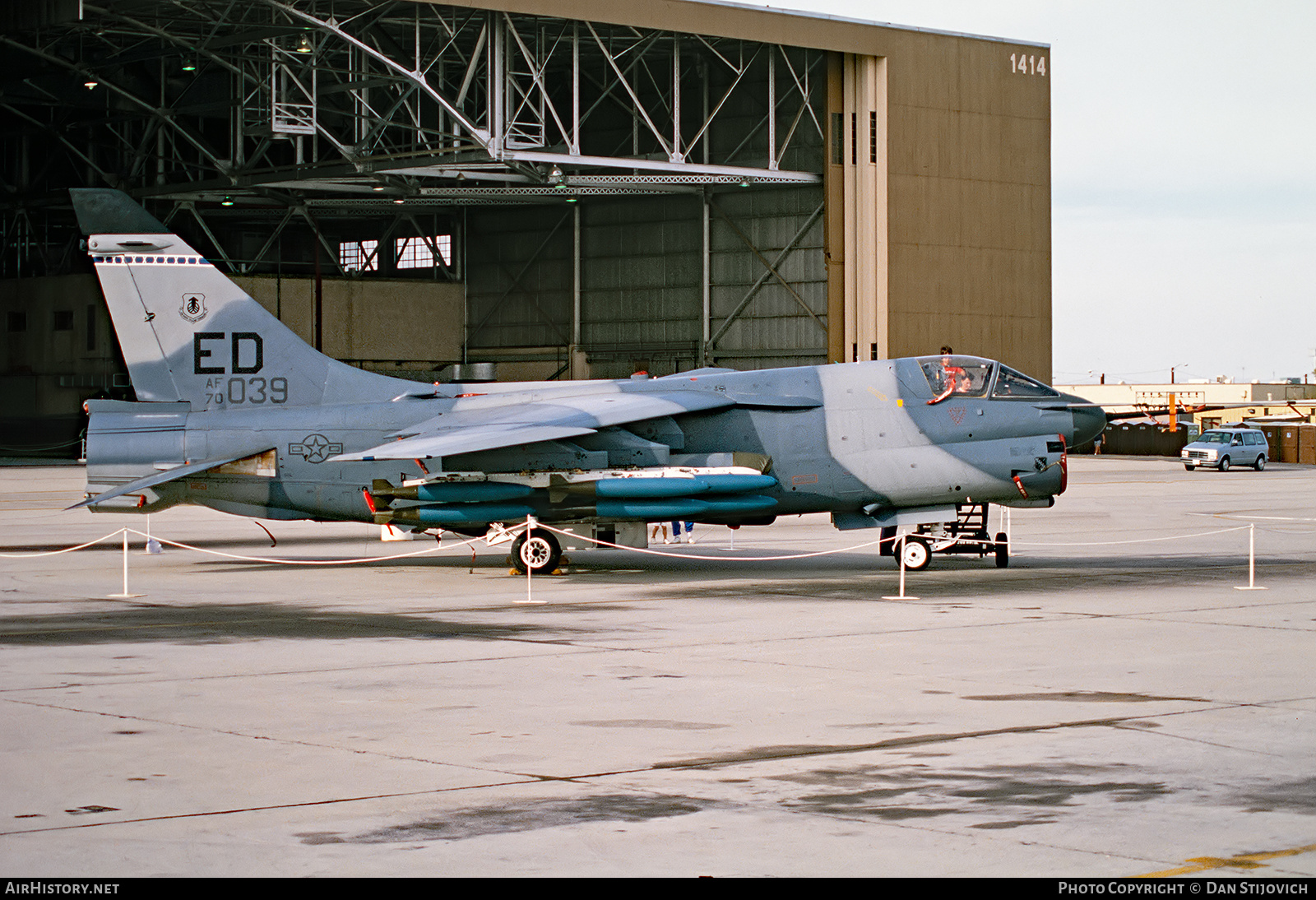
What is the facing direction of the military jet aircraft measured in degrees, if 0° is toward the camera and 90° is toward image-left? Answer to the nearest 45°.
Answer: approximately 270°

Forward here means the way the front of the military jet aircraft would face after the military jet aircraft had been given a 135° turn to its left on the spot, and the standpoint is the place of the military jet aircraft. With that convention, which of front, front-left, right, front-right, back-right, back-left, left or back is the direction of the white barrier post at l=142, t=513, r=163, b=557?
front
